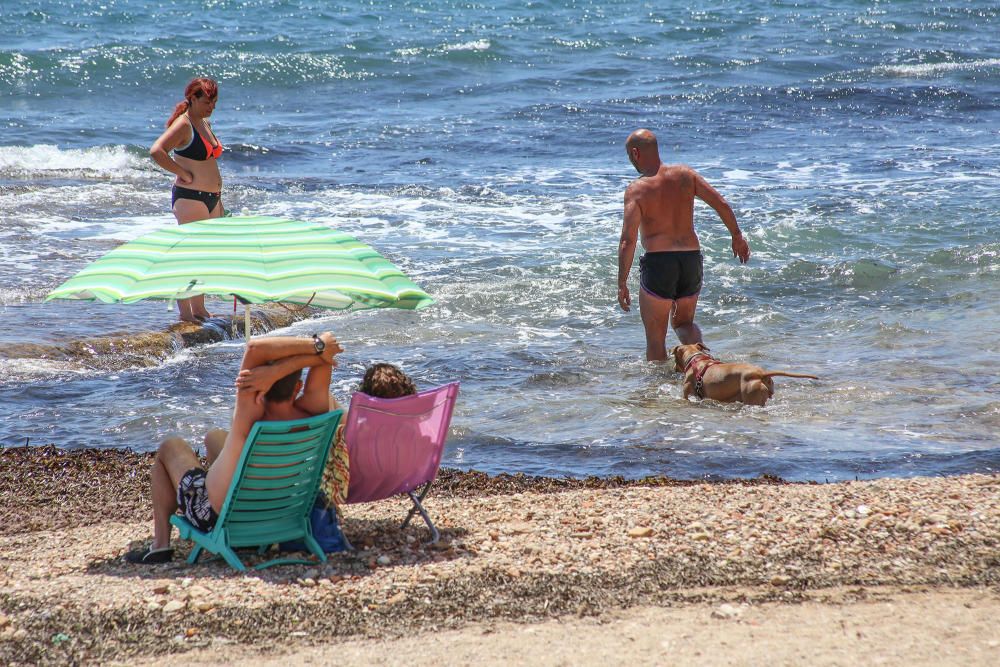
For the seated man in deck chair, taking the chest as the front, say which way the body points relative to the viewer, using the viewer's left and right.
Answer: facing away from the viewer and to the left of the viewer

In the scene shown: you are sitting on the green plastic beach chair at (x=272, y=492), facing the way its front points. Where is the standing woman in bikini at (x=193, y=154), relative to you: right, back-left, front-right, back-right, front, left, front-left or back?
front-right

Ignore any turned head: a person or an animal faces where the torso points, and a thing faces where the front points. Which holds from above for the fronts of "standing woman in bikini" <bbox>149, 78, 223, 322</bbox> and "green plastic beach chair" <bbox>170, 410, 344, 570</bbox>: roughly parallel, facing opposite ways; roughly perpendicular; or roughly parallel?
roughly parallel, facing opposite ways

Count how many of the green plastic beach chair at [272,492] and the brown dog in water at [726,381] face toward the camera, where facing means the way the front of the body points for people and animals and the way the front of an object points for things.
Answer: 0

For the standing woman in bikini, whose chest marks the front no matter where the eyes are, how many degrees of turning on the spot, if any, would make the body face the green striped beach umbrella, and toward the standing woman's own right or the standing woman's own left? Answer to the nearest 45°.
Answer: approximately 45° to the standing woman's own right

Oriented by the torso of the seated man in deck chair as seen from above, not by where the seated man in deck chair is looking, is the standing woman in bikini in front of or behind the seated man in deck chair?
in front

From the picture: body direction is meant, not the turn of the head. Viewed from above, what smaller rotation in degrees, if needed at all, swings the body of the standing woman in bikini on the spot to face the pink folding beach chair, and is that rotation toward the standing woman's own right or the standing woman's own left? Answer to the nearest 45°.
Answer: approximately 45° to the standing woman's own right

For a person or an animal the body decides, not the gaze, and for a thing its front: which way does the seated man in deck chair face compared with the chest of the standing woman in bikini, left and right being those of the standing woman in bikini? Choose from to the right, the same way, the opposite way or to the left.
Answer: the opposite way

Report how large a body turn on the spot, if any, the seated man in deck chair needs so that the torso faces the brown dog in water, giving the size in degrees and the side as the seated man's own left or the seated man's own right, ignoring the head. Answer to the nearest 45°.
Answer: approximately 90° to the seated man's own right

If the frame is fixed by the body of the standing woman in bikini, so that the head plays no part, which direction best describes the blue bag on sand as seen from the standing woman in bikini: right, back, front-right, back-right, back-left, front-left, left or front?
front-right

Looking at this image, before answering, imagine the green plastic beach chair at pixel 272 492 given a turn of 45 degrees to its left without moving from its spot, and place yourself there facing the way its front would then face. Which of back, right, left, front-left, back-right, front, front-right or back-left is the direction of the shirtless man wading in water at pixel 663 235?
back-right

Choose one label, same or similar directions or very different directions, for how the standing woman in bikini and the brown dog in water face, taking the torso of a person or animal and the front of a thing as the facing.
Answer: very different directions

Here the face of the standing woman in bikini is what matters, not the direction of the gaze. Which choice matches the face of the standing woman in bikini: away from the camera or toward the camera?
toward the camera

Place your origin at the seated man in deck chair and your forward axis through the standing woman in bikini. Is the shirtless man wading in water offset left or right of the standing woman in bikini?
right

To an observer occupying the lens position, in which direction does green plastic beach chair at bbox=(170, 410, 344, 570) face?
facing away from the viewer and to the left of the viewer

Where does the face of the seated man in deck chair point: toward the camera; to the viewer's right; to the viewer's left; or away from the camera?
away from the camera
